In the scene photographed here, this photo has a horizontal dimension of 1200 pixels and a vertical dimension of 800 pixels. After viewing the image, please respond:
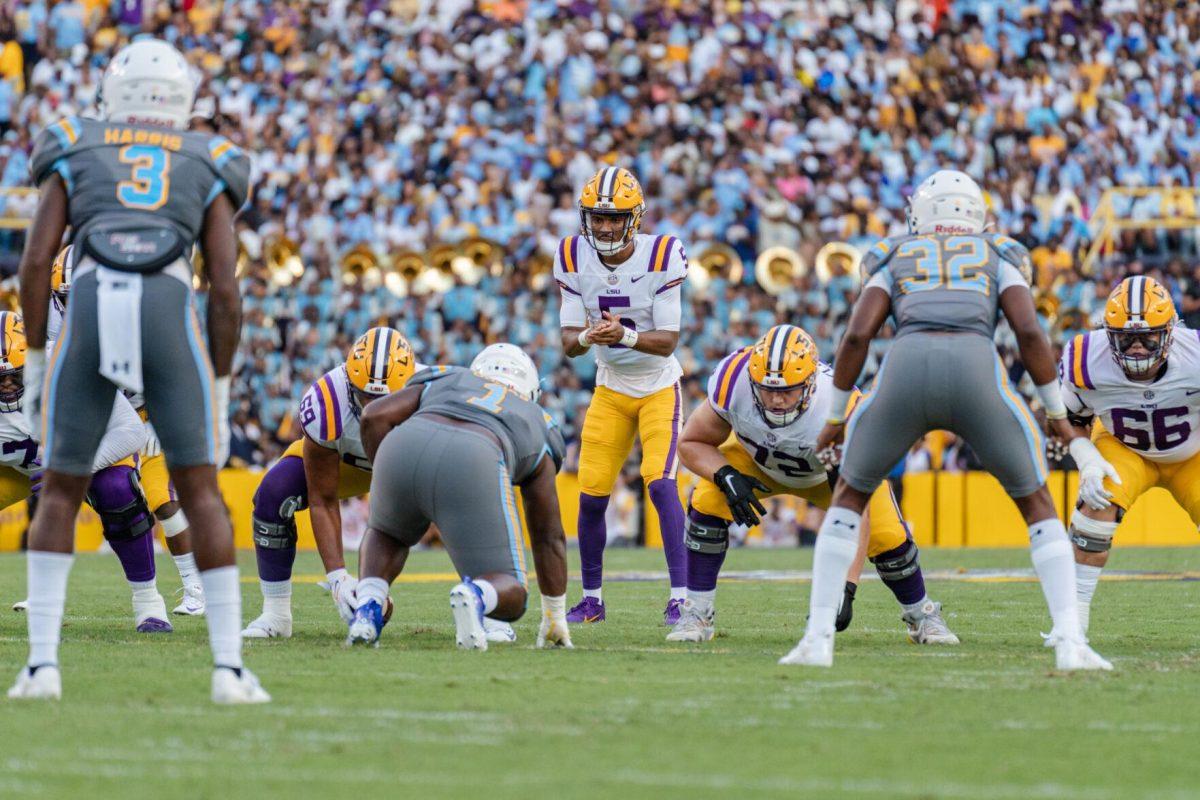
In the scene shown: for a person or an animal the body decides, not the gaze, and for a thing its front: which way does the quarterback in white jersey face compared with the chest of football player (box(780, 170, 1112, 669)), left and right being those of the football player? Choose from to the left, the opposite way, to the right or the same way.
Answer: the opposite way

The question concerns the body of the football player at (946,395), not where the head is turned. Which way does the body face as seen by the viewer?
away from the camera

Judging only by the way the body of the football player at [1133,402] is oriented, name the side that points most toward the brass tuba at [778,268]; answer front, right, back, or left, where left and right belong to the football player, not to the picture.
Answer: back

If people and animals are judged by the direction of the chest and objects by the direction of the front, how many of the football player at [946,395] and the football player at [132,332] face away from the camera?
2

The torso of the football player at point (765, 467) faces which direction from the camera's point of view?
toward the camera

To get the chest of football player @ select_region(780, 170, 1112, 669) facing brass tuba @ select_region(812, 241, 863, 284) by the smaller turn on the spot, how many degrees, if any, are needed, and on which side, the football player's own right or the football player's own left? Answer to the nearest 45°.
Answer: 0° — they already face it

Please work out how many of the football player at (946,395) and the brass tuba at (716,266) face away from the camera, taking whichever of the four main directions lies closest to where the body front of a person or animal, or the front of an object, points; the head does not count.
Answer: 1

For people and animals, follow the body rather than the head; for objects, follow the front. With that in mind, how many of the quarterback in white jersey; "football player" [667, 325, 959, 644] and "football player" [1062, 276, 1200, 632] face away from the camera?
0

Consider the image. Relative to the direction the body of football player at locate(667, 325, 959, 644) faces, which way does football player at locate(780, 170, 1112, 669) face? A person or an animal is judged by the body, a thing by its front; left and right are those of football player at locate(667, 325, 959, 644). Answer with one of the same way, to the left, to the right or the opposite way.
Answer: the opposite way

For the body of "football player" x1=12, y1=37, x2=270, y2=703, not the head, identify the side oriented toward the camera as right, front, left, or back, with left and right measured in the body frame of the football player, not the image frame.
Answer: back

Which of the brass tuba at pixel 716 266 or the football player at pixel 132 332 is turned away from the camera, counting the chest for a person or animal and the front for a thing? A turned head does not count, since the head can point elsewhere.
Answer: the football player

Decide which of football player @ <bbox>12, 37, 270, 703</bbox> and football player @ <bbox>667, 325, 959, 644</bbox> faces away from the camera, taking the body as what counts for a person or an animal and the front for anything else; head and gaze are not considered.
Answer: football player @ <bbox>12, 37, 270, 703</bbox>

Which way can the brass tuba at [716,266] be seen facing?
toward the camera

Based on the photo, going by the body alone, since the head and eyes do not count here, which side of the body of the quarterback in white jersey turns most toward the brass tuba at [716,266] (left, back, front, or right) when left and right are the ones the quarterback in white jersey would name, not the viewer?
back

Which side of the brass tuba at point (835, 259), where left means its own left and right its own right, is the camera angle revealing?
front

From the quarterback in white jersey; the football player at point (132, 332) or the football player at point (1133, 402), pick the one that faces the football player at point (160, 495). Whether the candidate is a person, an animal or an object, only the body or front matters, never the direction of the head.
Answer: the football player at point (132, 332)

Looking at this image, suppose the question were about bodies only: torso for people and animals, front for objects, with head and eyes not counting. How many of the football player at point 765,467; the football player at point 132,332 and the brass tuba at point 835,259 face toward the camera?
2

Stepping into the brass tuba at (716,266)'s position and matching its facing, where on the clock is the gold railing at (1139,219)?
The gold railing is roughly at 9 o'clock from the brass tuba.

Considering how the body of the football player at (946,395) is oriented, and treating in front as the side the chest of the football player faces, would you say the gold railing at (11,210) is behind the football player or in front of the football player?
in front
